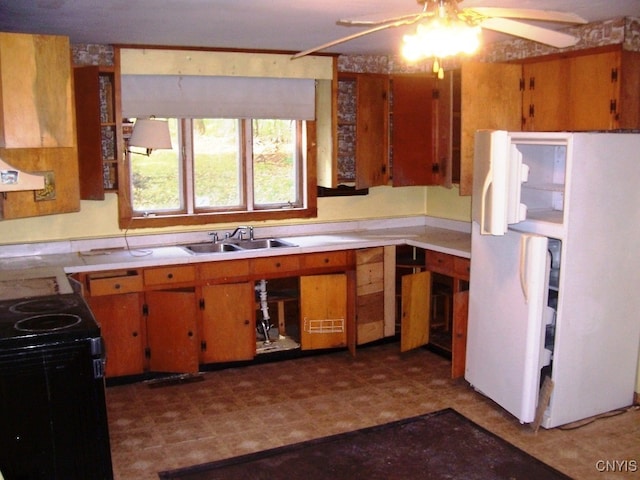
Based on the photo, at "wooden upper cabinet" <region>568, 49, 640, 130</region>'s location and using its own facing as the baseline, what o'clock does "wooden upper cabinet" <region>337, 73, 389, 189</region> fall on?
"wooden upper cabinet" <region>337, 73, 389, 189</region> is roughly at 2 o'clock from "wooden upper cabinet" <region>568, 49, 640, 130</region>.

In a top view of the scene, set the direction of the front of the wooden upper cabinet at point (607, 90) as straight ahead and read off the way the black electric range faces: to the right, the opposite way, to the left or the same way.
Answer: the opposite way

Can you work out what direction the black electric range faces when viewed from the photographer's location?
facing to the right of the viewer

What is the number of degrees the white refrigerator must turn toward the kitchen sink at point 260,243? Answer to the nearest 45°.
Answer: approximately 45° to its right

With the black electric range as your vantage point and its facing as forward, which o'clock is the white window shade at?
The white window shade is roughly at 10 o'clock from the black electric range.

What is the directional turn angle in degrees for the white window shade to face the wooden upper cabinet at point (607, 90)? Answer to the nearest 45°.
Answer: approximately 45° to its left

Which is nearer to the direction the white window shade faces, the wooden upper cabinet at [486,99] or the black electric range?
the black electric range

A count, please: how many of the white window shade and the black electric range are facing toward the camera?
1
